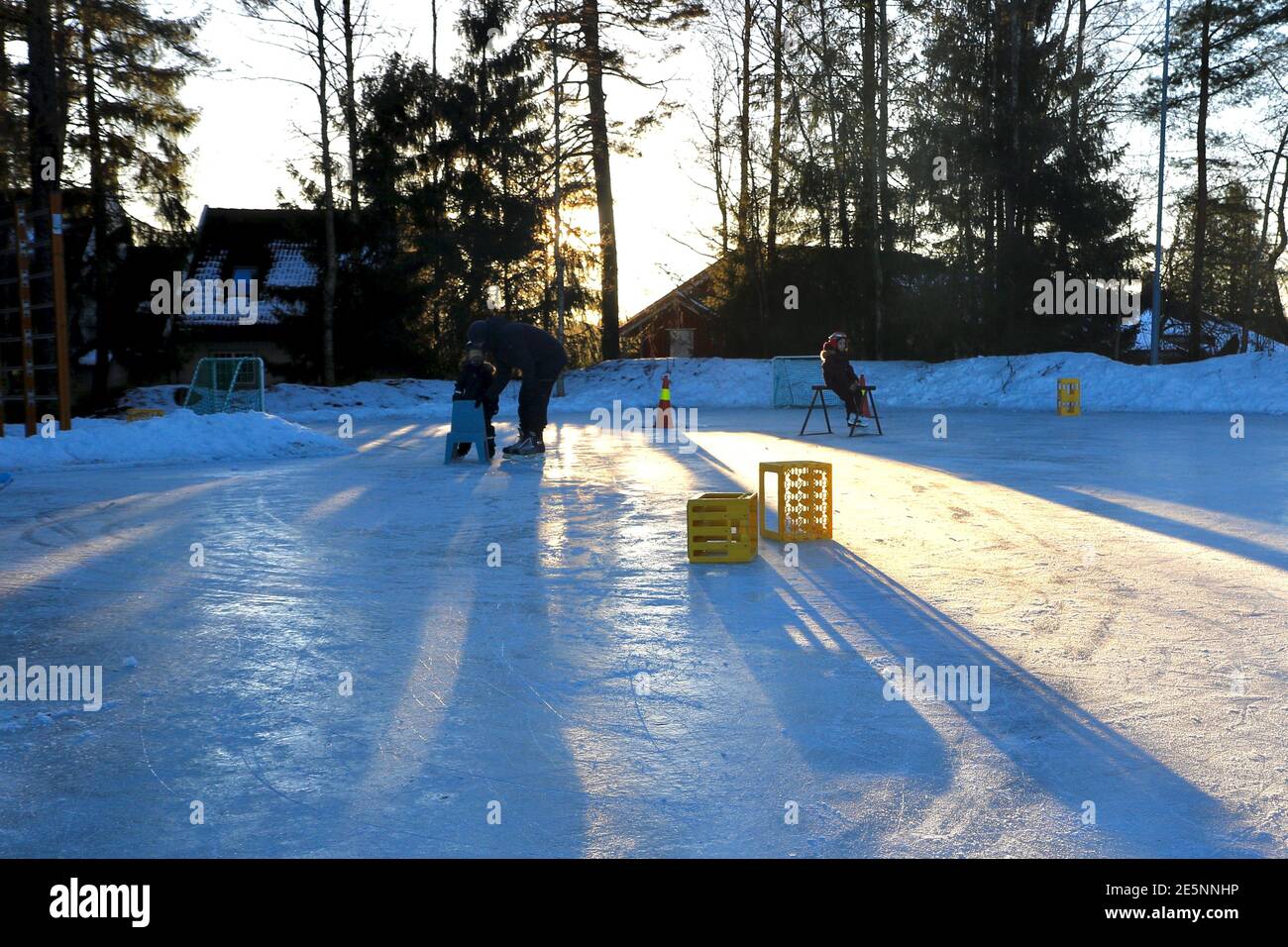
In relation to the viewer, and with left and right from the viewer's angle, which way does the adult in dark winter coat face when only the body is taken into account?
facing to the left of the viewer

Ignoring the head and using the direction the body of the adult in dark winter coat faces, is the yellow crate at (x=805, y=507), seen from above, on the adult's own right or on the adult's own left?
on the adult's own left

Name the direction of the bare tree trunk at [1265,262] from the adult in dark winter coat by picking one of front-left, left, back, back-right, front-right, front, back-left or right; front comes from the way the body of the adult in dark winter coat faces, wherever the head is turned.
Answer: back-right

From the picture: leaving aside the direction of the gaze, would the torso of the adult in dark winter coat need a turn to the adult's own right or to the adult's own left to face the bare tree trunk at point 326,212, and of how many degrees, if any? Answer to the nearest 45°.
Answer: approximately 90° to the adult's own right

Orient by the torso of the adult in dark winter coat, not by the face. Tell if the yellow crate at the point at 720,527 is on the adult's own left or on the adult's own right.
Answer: on the adult's own left

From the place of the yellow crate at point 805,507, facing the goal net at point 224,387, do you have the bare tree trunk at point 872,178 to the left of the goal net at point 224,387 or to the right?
right

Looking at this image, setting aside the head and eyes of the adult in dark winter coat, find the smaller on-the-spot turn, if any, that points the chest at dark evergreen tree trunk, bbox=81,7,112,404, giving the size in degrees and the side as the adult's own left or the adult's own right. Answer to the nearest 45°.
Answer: approximately 45° to the adult's own right
